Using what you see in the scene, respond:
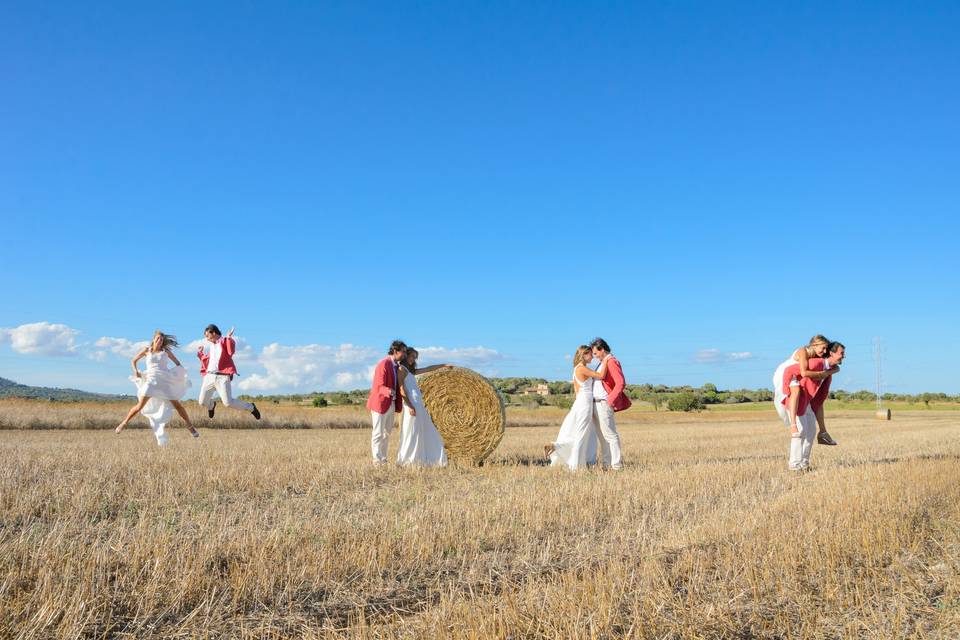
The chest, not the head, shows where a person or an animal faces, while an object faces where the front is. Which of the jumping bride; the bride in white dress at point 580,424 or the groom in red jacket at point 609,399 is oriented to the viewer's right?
the bride in white dress

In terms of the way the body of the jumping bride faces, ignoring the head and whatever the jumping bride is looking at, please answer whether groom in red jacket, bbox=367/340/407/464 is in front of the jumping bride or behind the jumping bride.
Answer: in front

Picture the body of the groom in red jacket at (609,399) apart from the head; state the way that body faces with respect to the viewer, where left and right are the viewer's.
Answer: facing to the left of the viewer

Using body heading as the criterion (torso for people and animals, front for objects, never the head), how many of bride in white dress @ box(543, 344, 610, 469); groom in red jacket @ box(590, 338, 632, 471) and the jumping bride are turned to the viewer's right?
1

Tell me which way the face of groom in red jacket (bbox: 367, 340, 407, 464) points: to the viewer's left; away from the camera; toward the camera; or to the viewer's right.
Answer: to the viewer's right

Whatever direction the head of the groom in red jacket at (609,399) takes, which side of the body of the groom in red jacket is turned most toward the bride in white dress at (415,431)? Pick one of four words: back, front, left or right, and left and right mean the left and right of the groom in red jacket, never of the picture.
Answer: front

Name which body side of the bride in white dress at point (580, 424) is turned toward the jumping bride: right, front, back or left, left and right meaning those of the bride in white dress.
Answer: back

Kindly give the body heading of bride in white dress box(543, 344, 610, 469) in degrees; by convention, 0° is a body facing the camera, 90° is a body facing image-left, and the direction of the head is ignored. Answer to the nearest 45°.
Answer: approximately 270°
